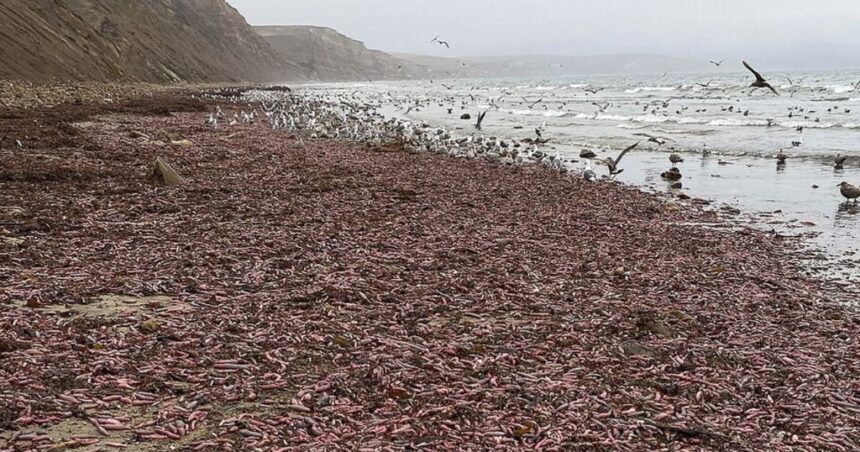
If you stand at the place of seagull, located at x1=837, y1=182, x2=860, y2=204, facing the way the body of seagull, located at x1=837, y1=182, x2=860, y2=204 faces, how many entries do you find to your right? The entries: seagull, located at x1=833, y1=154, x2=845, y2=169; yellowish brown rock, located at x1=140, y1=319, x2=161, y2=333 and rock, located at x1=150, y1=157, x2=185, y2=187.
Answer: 1

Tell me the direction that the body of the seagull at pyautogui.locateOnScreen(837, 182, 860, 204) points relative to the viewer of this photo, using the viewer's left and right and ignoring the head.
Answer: facing to the left of the viewer

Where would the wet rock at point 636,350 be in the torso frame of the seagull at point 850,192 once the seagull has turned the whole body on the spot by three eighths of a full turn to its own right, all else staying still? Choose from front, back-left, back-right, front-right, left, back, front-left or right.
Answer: back-right

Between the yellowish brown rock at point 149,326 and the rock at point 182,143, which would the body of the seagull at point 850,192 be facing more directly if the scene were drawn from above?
the rock

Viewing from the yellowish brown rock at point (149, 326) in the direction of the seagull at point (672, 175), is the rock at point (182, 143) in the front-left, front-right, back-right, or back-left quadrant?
front-left

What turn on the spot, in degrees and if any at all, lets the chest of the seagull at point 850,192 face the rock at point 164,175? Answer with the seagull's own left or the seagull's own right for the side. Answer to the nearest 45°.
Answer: approximately 45° to the seagull's own left

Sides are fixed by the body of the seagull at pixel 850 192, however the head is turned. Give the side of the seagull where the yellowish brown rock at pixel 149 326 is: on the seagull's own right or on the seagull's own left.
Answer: on the seagull's own left

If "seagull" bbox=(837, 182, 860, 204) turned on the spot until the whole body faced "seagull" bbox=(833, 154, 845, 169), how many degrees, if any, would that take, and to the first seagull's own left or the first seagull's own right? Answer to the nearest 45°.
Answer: approximately 90° to the first seagull's own right

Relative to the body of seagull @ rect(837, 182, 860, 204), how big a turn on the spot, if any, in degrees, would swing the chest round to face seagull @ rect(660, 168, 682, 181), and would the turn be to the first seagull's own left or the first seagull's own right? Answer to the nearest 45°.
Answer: approximately 45° to the first seagull's own right
